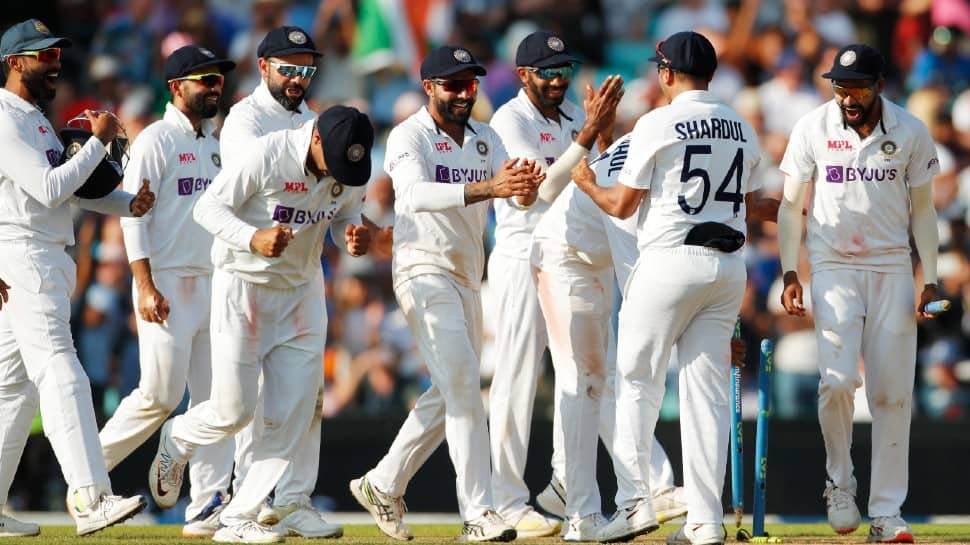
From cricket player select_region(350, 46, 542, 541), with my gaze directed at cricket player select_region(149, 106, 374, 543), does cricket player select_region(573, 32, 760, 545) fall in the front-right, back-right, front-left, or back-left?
back-left

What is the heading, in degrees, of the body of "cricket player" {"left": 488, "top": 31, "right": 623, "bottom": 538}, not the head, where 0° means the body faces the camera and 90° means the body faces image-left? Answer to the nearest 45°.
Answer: approximately 315°

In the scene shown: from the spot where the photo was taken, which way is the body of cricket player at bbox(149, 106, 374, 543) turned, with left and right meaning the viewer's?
facing the viewer and to the right of the viewer

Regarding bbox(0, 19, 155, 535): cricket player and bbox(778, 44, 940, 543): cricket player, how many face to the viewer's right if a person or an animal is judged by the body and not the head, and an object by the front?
1

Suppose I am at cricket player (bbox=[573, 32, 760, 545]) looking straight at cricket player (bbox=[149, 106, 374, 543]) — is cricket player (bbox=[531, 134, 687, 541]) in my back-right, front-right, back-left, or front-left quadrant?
front-right

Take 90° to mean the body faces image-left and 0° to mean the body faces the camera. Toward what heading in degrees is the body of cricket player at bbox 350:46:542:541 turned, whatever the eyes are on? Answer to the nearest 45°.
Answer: approximately 315°

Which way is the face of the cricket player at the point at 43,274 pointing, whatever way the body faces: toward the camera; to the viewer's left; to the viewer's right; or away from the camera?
to the viewer's right

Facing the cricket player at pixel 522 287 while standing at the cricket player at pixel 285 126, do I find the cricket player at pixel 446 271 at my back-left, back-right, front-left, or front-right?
front-right

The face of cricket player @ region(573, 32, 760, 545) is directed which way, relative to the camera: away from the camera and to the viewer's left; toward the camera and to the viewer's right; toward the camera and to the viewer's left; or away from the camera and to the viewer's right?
away from the camera and to the viewer's left

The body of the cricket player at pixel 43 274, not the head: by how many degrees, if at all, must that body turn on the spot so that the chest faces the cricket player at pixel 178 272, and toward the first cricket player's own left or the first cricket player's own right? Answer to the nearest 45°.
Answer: approximately 45° to the first cricket player's own left

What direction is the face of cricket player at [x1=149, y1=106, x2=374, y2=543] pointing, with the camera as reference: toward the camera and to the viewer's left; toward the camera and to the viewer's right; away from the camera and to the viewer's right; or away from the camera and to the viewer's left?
toward the camera and to the viewer's right

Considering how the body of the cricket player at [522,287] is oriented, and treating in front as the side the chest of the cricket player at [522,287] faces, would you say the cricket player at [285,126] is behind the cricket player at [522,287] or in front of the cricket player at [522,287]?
behind

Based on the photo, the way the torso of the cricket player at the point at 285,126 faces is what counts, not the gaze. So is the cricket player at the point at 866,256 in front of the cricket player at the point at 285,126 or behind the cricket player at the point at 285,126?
in front

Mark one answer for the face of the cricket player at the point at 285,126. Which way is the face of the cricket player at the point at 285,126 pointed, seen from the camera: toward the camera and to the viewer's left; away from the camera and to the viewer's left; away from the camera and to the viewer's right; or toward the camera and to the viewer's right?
toward the camera and to the viewer's right
